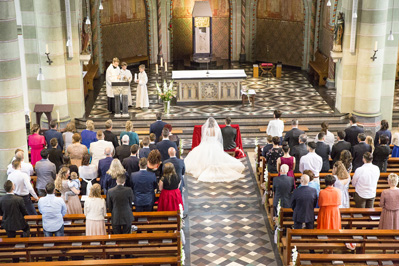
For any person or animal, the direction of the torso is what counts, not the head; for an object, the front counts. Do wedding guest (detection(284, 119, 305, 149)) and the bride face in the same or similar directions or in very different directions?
same or similar directions

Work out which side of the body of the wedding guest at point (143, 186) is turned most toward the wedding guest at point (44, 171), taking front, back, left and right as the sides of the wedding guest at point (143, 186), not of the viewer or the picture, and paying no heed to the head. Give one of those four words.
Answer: left

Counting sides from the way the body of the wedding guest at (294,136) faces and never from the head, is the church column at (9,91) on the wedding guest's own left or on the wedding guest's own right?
on the wedding guest's own left

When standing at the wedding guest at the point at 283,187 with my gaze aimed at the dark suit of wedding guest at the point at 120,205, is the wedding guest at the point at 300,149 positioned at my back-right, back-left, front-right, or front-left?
back-right

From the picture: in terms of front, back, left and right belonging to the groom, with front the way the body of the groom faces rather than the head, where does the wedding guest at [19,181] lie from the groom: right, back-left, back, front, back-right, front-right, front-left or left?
back-left

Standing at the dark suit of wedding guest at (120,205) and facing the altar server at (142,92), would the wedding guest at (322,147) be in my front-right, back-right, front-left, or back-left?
front-right

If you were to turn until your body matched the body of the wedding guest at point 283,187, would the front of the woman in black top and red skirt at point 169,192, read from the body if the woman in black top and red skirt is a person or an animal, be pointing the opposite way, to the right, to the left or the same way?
the same way

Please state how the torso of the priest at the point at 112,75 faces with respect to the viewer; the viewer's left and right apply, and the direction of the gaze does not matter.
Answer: facing the viewer and to the right of the viewer

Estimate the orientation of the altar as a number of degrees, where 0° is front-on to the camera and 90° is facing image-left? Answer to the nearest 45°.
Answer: approximately 0°

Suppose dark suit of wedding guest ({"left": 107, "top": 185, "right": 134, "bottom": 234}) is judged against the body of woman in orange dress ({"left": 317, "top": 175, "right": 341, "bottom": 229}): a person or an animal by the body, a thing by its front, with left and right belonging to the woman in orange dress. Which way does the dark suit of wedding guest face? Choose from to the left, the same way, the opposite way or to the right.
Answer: the same way

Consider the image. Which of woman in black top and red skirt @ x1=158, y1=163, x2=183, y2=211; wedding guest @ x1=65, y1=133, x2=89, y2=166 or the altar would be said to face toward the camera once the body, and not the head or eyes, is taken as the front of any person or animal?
the altar

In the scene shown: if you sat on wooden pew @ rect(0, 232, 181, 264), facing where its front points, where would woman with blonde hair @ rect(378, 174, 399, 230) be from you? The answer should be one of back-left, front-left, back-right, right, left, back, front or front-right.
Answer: right

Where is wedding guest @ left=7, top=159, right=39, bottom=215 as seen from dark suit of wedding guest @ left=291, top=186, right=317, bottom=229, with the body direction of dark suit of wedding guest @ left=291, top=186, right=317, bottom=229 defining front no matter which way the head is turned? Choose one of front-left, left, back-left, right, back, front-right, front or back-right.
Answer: left

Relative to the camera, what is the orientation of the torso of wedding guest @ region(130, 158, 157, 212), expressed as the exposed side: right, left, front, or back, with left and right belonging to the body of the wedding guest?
back

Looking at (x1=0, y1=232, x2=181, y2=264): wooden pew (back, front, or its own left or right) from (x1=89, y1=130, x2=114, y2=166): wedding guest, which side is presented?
front

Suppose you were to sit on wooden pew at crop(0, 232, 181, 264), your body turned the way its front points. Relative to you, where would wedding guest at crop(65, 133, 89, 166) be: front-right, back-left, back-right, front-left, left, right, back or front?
front

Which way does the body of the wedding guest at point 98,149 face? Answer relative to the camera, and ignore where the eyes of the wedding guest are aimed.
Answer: away from the camera

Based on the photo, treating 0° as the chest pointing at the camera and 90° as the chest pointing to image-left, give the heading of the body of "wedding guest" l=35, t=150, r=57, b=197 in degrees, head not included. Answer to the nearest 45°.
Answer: approximately 180°
